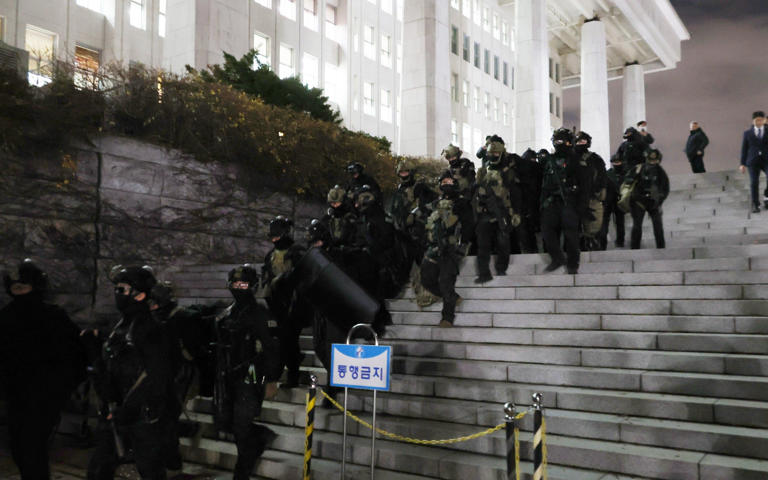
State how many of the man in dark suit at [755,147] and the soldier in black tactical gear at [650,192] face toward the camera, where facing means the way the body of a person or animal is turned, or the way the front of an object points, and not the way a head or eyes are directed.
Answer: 2

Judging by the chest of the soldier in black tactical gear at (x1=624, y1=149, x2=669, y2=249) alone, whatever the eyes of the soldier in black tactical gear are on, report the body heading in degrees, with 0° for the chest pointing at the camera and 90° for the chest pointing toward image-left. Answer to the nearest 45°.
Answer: approximately 0°

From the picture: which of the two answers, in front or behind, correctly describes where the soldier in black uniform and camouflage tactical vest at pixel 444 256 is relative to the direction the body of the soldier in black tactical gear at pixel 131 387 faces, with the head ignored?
behind

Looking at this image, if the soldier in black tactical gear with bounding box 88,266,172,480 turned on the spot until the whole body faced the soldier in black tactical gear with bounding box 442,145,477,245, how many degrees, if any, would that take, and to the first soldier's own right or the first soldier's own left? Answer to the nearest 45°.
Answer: approximately 180°

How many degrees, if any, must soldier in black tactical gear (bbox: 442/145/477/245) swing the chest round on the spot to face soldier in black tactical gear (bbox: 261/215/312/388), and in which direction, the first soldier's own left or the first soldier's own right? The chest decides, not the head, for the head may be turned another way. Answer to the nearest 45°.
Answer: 0° — they already face them

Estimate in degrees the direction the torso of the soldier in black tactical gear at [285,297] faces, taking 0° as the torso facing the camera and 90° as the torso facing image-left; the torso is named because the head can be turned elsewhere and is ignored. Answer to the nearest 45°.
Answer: approximately 45°

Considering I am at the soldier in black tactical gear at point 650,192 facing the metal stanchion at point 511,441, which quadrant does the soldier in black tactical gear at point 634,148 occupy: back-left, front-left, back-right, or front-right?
back-right

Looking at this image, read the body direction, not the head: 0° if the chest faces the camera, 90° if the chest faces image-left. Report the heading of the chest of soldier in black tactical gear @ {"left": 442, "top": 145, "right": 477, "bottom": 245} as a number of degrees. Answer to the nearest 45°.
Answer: approximately 45°
